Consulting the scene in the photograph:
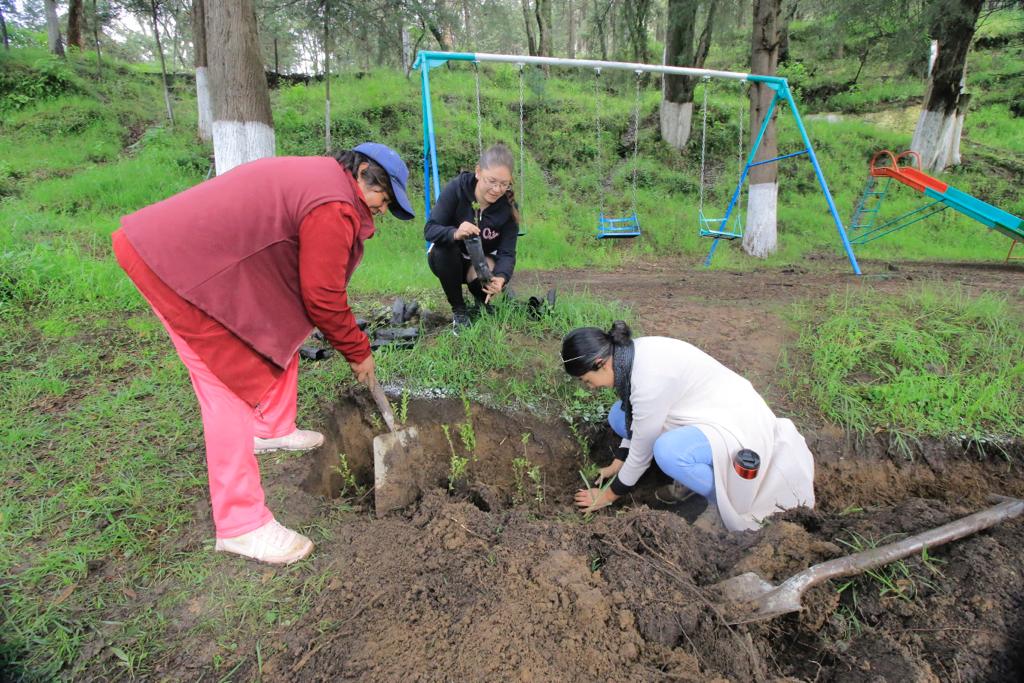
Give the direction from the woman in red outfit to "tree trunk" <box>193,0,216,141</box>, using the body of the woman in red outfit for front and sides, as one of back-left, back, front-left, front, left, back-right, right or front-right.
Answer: left

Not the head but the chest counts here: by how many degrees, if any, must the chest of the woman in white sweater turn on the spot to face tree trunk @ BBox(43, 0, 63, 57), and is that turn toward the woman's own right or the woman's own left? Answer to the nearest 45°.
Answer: approximately 45° to the woman's own right

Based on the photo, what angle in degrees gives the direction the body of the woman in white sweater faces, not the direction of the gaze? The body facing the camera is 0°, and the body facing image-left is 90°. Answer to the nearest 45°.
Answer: approximately 90°

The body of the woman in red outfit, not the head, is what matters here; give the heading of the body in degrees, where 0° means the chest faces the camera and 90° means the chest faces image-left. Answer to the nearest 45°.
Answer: approximately 270°

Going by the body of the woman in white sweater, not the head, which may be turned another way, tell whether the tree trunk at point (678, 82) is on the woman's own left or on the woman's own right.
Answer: on the woman's own right

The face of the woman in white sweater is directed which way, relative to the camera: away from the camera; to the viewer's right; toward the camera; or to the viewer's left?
to the viewer's left

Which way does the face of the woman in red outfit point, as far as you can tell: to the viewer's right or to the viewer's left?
to the viewer's right

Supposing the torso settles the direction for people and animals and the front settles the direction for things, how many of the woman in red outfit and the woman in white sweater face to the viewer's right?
1

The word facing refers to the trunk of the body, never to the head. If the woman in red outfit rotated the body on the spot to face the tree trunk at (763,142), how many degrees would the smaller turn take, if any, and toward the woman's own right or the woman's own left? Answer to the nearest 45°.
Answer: approximately 45° to the woman's own left

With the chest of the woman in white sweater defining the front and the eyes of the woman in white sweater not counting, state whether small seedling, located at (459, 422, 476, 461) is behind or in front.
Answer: in front
